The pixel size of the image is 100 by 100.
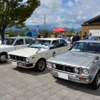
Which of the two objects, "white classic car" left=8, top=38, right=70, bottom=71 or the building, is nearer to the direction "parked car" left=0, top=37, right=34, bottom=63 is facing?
the white classic car

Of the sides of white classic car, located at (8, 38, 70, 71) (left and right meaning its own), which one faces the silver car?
left

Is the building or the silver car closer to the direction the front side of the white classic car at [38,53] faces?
the silver car

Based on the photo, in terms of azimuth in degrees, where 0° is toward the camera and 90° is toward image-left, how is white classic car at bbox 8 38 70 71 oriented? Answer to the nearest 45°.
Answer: approximately 45°

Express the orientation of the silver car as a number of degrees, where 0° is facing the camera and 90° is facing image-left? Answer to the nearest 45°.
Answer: approximately 45°

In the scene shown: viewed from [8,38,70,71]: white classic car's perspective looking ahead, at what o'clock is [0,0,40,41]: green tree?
The green tree is roughly at 4 o'clock from the white classic car.

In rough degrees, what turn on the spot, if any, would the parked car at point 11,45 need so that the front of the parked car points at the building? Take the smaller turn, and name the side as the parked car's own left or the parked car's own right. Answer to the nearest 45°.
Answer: approximately 180°

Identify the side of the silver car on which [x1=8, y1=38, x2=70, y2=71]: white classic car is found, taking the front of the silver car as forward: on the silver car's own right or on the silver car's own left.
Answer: on the silver car's own right

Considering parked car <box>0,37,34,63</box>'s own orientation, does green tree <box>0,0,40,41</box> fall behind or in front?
behind

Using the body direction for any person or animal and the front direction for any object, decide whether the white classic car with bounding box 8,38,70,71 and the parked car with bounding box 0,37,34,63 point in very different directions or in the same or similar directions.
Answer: same or similar directions

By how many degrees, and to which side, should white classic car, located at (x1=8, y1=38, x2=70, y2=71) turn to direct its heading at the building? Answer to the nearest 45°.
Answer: approximately 180°

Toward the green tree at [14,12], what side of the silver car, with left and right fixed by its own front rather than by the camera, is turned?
right

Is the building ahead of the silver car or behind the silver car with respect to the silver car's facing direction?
behind

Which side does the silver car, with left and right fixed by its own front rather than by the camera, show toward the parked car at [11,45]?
right

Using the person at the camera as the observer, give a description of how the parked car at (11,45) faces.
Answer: facing the viewer and to the left of the viewer

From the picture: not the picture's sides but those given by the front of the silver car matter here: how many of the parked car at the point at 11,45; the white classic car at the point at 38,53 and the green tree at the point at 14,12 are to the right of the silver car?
3

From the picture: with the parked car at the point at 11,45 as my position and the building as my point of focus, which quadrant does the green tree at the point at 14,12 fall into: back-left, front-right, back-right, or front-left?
front-left
